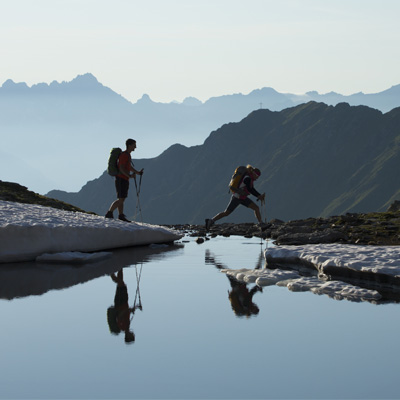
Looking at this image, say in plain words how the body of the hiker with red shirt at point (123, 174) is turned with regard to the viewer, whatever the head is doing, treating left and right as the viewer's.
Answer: facing to the right of the viewer
